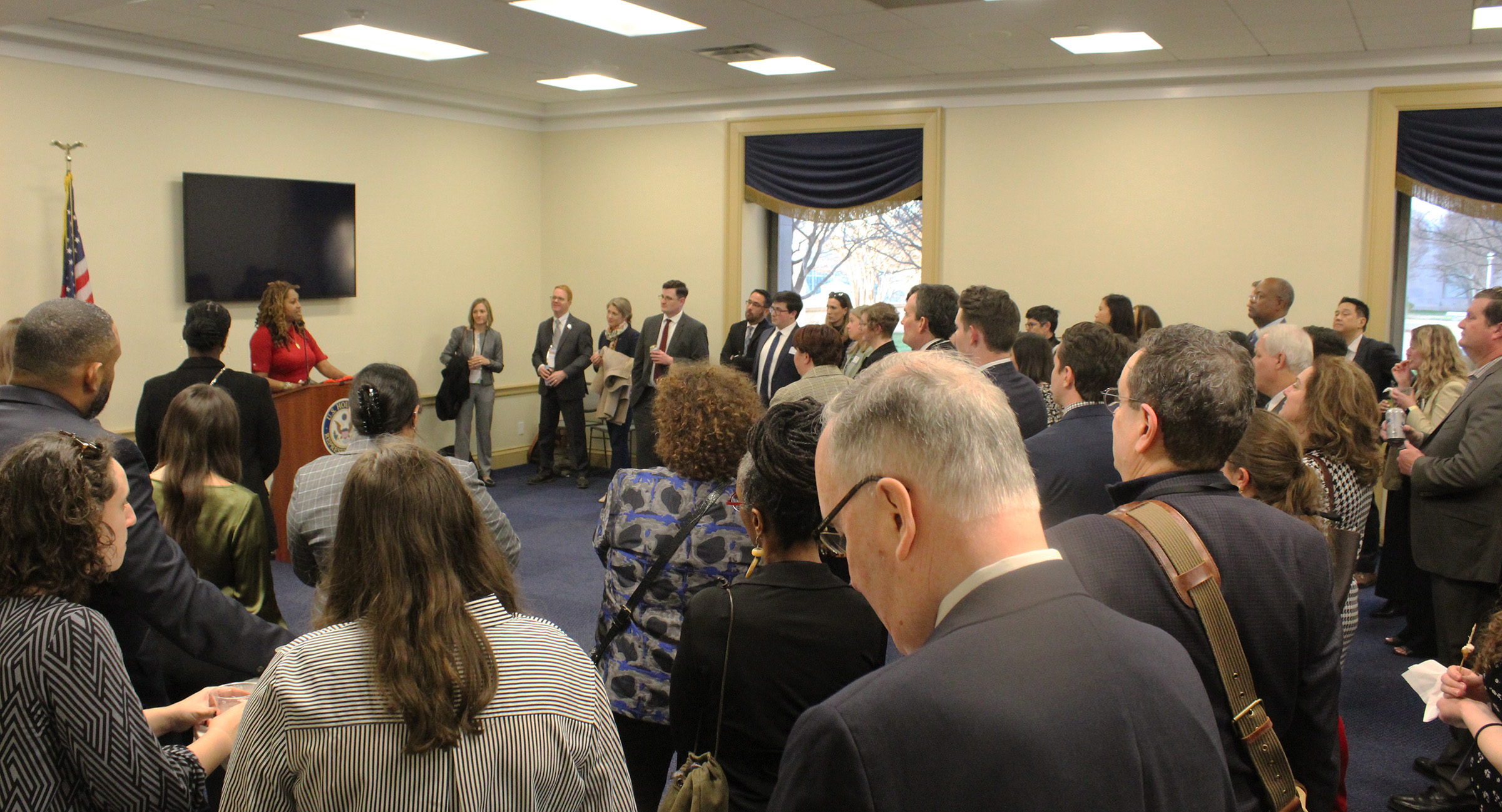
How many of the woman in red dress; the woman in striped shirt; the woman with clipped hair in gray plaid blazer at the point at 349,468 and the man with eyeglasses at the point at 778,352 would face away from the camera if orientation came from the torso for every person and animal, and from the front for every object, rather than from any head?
2

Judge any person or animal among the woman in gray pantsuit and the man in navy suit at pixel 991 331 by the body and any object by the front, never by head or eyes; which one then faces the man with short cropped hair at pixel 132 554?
the woman in gray pantsuit

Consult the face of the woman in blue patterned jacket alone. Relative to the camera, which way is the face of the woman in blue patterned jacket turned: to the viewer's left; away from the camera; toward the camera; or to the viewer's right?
away from the camera

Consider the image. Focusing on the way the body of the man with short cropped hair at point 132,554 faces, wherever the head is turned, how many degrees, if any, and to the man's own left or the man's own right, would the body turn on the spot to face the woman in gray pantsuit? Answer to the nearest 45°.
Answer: approximately 45° to the man's own left

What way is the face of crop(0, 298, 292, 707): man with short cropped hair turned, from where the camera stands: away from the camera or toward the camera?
away from the camera

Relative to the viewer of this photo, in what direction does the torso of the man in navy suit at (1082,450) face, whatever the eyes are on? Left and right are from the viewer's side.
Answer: facing away from the viewer and to the left of the viewer

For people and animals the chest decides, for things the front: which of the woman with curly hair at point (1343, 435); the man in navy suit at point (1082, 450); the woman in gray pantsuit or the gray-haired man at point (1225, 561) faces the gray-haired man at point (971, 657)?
the woman in gray pantsuit
